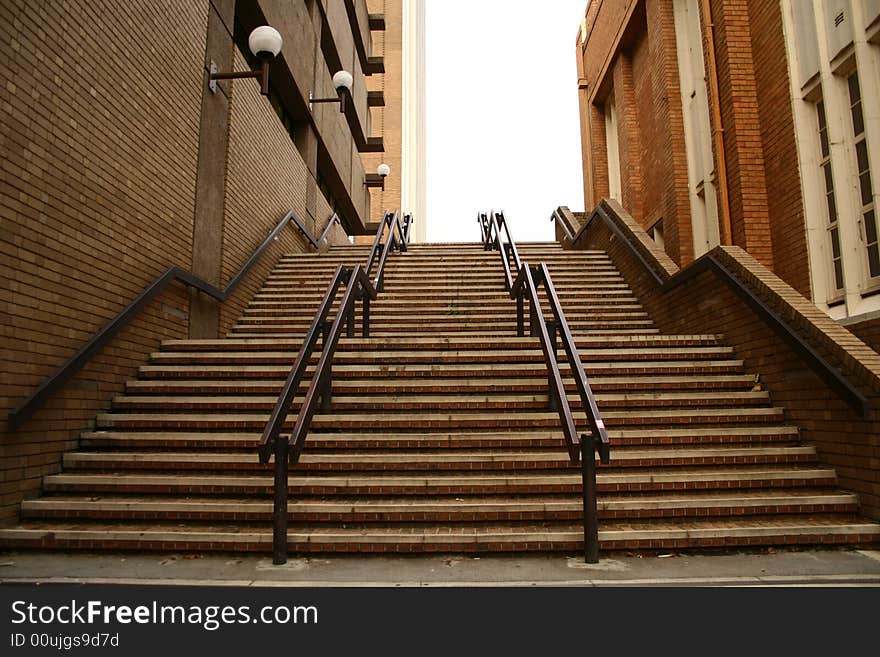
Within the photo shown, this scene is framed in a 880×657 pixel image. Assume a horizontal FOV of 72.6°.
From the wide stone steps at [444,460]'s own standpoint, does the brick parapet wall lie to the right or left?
on its left

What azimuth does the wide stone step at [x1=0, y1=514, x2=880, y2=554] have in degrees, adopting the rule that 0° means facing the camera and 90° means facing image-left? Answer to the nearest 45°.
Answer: approximately 0°

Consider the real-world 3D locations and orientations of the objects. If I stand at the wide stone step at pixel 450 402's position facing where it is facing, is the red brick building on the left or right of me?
on my left

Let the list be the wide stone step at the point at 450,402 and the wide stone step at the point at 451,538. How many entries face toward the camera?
2

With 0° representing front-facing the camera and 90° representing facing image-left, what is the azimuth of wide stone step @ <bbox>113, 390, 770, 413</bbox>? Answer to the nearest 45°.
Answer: approximately 0°

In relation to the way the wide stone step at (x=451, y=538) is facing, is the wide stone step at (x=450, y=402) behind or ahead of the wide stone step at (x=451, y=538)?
behind

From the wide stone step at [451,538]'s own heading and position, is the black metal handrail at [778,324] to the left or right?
on its left

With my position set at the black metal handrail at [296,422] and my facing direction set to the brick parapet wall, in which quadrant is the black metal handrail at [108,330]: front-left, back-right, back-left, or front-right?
back-left
